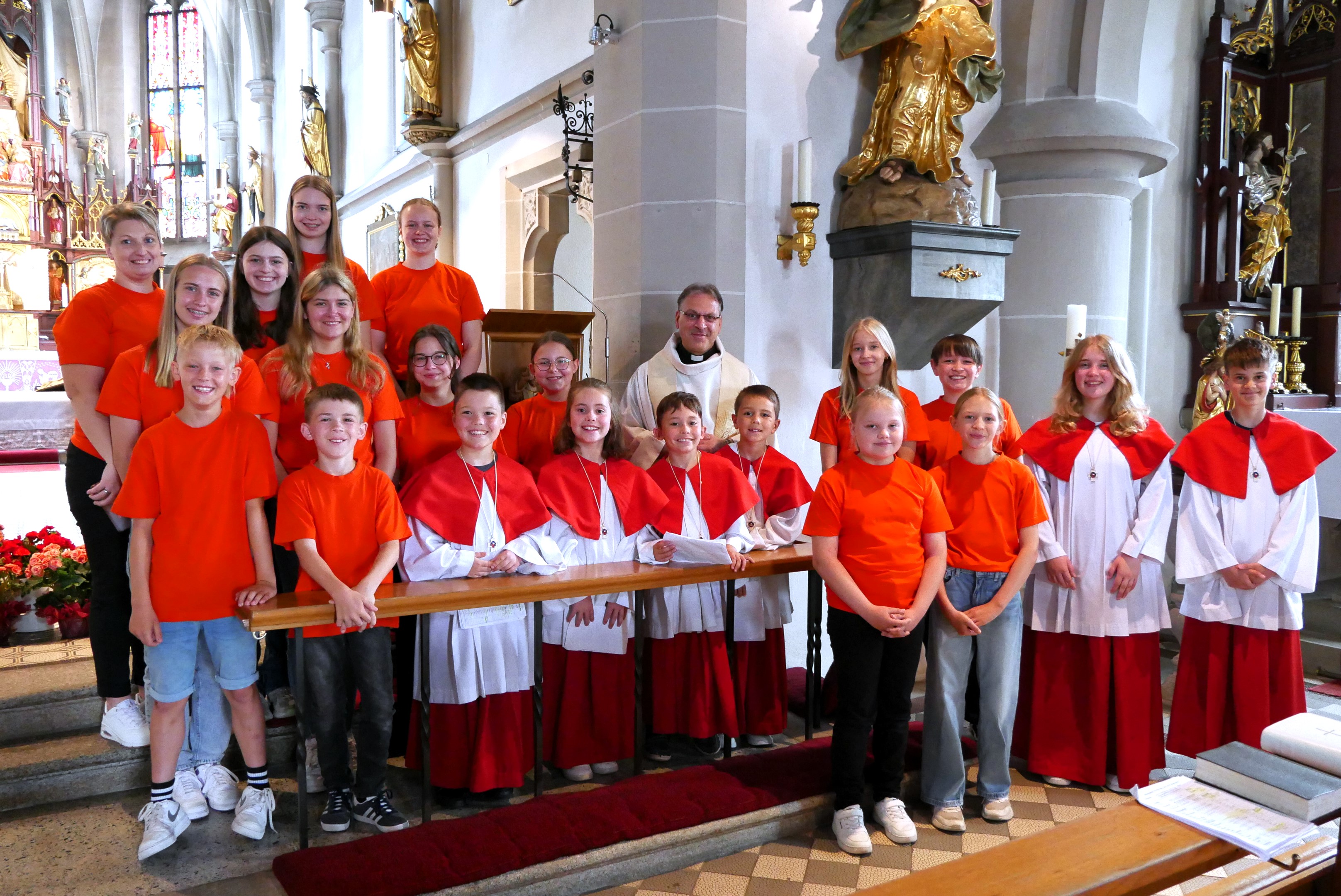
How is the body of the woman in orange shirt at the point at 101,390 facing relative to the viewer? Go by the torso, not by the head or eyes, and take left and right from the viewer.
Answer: facing the viewer and to the right of the viewer

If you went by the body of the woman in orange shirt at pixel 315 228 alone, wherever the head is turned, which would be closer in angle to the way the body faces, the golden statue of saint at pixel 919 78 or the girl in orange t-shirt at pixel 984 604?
the girl in orange t-shirt

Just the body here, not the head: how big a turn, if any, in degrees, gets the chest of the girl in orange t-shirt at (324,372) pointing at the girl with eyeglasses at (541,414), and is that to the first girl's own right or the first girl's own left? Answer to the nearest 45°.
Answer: approximately 135° to the first girl's own left

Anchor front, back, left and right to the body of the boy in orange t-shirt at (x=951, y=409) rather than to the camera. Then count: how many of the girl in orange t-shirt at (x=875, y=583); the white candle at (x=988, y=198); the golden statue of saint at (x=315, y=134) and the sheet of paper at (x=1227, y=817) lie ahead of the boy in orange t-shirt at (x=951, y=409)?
2

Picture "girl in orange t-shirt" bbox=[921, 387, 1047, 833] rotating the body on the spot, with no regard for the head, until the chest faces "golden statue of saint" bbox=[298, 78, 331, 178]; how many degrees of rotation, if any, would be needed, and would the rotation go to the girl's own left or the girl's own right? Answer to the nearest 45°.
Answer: approximately 135° to the girl's own right

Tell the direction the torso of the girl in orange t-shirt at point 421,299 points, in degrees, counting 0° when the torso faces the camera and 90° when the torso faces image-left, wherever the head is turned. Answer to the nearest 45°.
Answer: approximately 0°

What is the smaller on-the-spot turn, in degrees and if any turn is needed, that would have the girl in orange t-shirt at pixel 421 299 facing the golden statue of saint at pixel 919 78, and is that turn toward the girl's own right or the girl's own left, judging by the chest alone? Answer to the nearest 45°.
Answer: approximately 90° to the girl's own left

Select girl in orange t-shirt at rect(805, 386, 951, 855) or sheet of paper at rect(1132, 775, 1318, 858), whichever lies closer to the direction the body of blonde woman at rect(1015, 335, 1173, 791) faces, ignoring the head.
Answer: the sheet of paper

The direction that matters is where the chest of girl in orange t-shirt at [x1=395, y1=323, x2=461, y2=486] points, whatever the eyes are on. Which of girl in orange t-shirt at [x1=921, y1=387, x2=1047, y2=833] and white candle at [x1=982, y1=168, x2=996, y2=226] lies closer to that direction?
the girl in orange t-shirt

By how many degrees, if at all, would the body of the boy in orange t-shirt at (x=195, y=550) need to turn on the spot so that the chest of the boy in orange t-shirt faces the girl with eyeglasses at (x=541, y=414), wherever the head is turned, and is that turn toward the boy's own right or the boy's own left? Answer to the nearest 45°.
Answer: approximately 135° to the boy's own left

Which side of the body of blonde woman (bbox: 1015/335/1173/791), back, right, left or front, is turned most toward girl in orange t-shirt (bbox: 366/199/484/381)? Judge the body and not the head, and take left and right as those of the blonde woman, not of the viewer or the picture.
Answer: right

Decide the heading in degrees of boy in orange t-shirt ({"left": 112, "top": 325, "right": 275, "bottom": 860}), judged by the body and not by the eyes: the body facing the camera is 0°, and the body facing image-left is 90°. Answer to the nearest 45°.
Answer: approximately 0°

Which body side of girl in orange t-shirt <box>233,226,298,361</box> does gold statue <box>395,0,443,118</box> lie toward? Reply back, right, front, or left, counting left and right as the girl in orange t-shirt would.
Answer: back

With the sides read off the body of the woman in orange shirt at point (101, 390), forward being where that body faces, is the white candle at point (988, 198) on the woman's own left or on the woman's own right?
on the woman's own left
